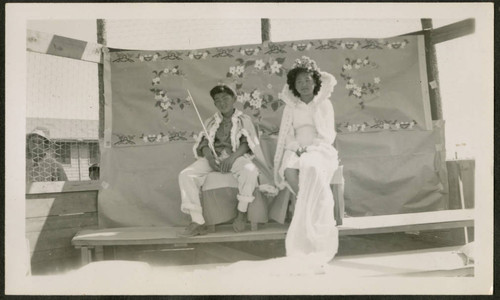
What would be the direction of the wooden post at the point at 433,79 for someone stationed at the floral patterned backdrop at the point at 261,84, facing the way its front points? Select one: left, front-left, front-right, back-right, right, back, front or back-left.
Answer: left

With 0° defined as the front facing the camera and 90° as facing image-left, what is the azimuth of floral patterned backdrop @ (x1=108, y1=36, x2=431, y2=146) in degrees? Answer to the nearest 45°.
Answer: approximately 0°
